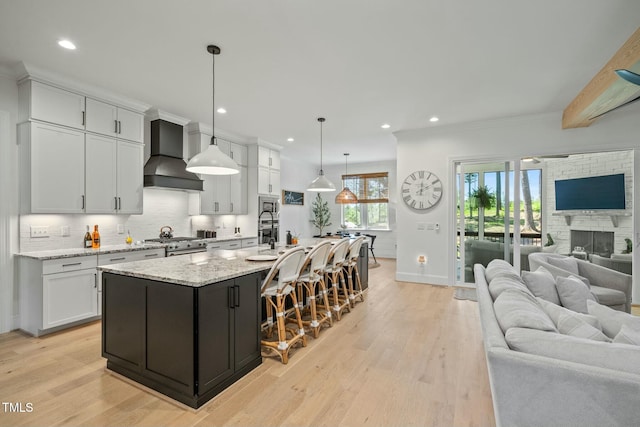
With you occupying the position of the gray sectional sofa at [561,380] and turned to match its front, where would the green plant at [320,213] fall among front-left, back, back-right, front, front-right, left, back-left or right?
left

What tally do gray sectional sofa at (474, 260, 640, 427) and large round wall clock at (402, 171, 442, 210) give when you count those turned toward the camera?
1

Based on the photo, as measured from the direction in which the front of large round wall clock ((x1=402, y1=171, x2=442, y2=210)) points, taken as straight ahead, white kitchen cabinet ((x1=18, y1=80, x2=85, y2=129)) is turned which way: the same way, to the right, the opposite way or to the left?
to the left

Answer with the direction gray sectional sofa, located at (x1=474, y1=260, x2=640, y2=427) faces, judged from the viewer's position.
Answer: facing away from the viewer and to the right of the viewer

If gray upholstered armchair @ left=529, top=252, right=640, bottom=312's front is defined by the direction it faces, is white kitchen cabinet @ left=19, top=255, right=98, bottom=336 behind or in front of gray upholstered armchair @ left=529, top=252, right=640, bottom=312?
in front

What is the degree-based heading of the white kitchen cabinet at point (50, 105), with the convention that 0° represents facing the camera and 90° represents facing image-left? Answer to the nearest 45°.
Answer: approximately 315°

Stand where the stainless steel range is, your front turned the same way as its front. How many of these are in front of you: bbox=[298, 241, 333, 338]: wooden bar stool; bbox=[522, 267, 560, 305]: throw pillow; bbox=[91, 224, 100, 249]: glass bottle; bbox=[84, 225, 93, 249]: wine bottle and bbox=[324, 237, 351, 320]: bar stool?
3
